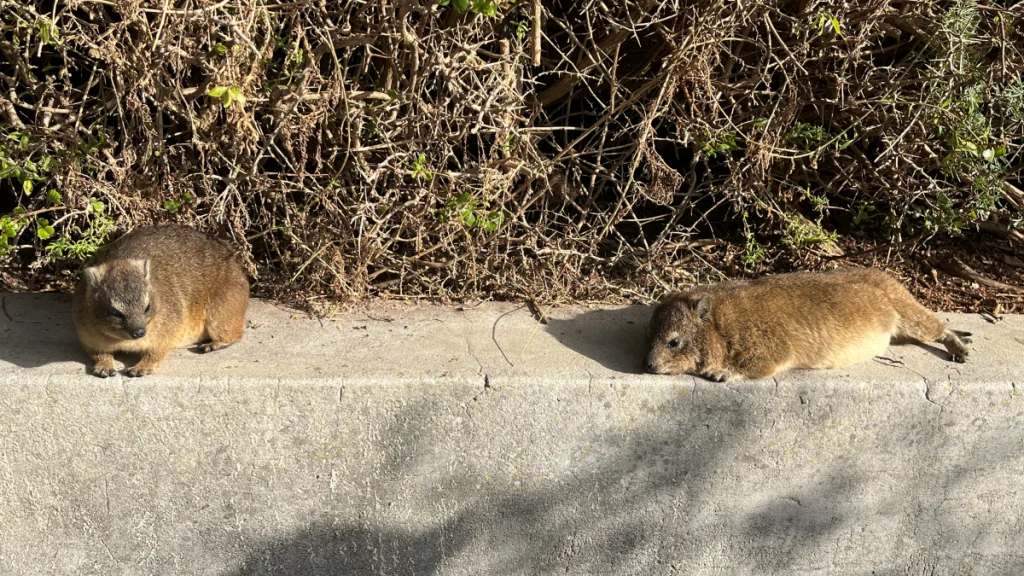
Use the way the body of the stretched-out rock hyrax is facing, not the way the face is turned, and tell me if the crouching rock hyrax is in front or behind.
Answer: in front

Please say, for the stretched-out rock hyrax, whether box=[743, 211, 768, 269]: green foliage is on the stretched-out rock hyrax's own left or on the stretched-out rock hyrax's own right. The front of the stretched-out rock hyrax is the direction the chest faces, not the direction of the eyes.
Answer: on the stretched-out rock hyrax's own right

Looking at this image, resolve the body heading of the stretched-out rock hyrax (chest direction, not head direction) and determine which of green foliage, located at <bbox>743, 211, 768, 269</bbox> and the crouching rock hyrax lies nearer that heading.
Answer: the crouching rock hyrax

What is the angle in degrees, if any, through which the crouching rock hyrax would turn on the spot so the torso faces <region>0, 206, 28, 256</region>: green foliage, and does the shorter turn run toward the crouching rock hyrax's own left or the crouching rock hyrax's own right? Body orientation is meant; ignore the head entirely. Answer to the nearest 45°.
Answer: approximately 90° to the crouching rock hyrax's own right

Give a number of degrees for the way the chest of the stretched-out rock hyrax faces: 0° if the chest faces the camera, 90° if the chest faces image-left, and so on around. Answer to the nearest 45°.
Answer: approximately 90°

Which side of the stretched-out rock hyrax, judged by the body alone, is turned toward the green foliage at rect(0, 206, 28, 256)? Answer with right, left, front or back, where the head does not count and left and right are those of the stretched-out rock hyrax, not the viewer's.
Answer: front

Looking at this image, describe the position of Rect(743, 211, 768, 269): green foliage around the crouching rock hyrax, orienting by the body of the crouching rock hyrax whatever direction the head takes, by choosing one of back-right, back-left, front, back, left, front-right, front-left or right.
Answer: back-left

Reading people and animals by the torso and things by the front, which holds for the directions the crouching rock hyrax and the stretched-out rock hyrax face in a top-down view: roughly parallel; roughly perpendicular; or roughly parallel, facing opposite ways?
roughly perpendicular

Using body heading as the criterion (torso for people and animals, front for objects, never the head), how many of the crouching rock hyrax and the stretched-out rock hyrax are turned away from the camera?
0

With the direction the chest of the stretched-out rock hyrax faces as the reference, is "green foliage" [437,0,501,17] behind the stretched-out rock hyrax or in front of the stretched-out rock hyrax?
in front
